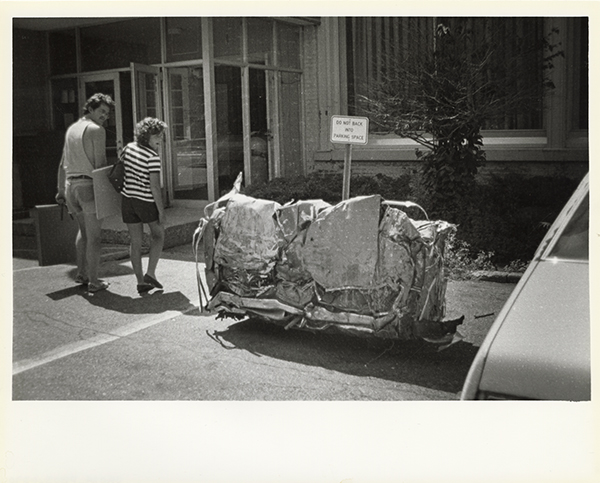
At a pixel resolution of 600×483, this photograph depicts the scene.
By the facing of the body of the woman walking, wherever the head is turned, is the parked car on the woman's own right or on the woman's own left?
on the woman's own right

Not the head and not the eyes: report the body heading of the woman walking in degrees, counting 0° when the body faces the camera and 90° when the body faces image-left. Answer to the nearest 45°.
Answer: approximately 225°

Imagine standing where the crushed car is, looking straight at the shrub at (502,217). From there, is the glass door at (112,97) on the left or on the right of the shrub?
left

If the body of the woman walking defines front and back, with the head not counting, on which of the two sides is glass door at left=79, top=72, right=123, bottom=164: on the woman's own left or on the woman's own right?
on the woman's own left

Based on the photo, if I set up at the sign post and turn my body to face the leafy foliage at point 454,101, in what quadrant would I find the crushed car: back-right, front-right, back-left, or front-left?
back-right

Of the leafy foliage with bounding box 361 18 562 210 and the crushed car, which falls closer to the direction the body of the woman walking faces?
the leafy foliage
